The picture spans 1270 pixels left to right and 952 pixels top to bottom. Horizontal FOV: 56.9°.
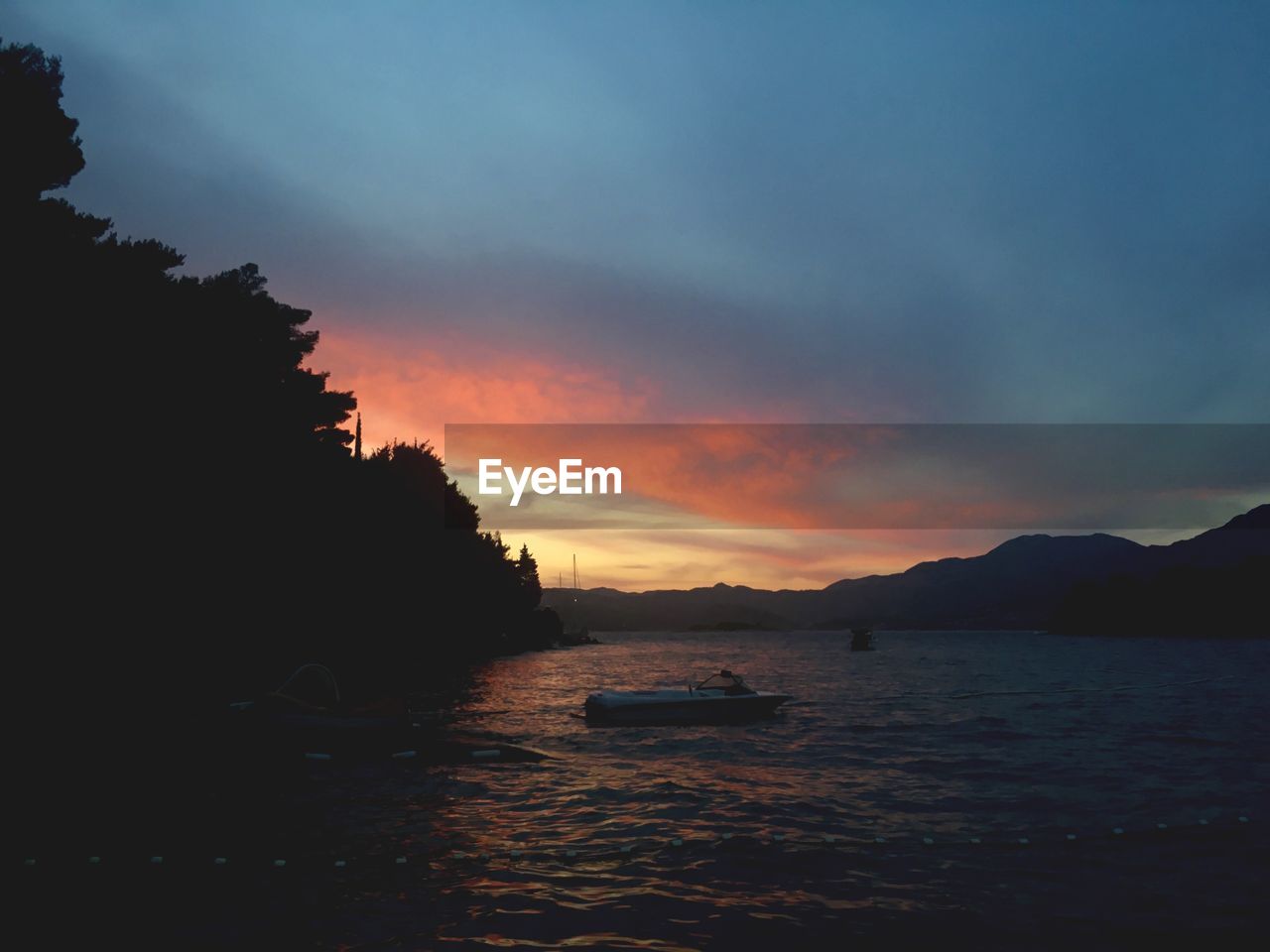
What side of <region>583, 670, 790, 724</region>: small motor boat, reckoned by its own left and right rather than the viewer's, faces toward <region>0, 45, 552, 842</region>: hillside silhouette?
back

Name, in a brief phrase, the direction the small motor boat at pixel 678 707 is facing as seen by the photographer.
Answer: facing to the right of the viewer

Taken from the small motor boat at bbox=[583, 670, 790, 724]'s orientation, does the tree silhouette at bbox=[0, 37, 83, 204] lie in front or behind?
behind
